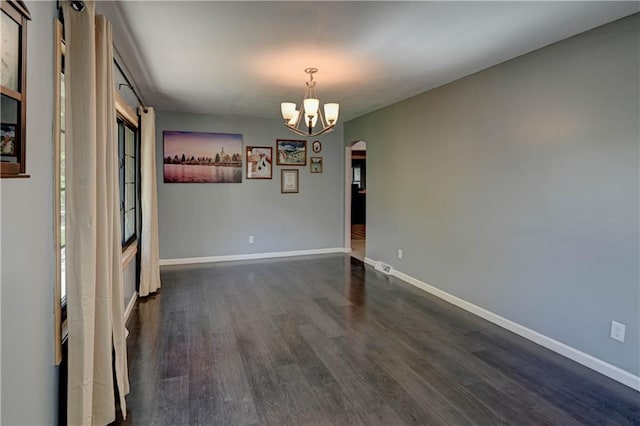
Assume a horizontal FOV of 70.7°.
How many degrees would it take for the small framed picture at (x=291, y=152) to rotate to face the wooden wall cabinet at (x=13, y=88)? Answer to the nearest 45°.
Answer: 0° — it already faces it

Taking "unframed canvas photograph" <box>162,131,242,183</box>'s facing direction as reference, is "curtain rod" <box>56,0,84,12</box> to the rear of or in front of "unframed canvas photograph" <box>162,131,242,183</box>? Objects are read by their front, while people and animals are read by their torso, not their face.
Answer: in front

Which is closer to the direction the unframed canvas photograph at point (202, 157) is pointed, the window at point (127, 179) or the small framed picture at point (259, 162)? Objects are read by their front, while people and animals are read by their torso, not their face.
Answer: the window

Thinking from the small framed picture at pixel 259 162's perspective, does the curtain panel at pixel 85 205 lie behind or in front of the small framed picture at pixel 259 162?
in front

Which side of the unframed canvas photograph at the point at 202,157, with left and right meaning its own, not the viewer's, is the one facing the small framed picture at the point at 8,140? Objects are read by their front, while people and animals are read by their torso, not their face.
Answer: front

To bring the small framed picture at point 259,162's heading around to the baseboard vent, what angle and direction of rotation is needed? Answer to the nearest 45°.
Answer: approximately 45° to its left

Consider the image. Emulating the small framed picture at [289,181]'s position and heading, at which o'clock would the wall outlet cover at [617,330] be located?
The wall outlet cover is roughly at 11 o'clock from the small framed picture.

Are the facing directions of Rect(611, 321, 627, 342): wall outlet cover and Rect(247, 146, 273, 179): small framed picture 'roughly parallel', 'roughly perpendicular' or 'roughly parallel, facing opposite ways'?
roughly perpendicular

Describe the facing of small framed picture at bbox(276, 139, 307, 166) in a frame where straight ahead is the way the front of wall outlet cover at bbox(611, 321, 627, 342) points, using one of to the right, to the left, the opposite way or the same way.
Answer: to the left

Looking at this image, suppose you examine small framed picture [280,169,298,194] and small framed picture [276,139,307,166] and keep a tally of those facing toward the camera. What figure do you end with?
2
